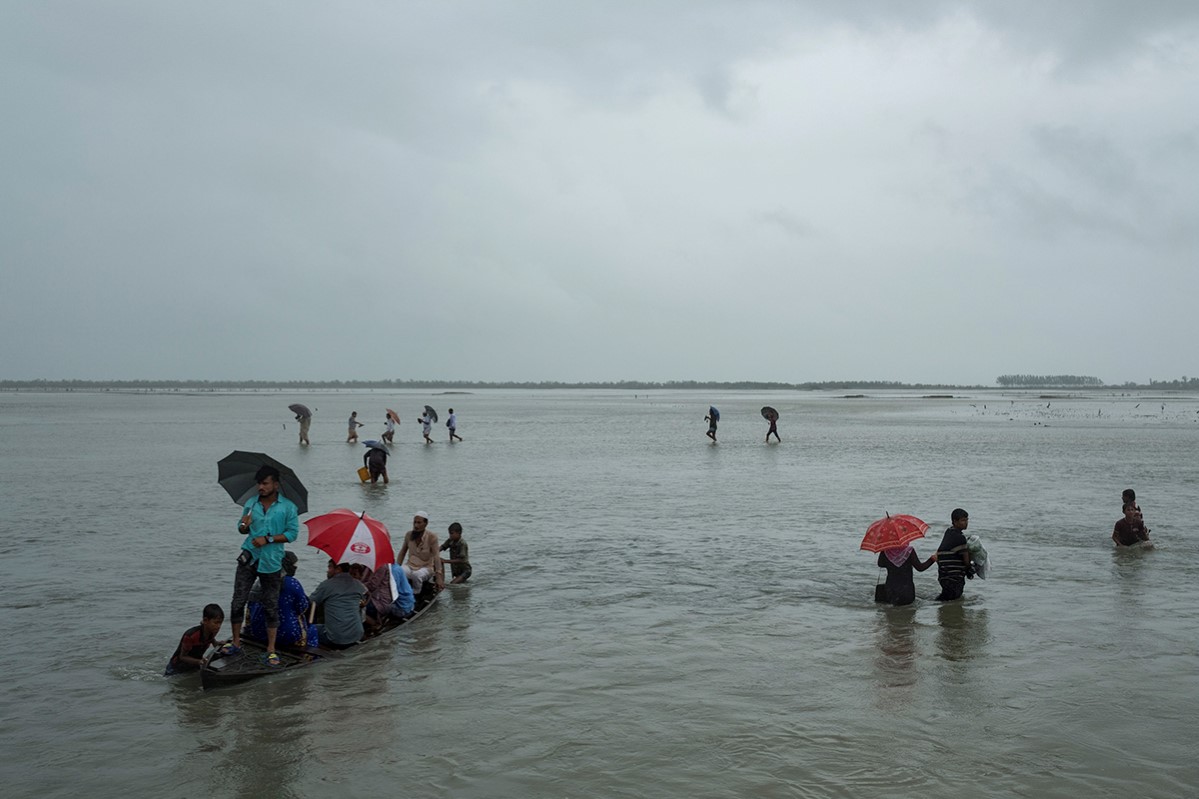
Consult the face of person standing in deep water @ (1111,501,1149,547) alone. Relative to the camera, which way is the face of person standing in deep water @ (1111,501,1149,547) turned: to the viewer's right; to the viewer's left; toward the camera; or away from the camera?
toward the camera

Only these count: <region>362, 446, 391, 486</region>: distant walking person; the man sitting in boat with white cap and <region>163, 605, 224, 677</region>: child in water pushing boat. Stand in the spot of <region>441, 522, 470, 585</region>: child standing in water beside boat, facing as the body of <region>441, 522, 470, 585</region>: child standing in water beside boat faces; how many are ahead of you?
2

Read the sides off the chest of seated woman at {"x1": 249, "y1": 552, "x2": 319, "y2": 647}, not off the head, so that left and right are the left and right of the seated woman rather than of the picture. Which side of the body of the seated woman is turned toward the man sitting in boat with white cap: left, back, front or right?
front

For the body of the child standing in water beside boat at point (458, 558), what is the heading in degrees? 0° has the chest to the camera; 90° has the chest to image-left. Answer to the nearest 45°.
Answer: approximately 45°

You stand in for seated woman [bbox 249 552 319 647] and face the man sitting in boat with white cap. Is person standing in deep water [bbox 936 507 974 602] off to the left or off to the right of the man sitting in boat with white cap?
right

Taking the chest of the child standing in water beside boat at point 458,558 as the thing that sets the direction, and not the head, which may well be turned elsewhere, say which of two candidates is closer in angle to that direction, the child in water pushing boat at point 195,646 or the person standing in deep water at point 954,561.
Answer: the child in water pushing boat

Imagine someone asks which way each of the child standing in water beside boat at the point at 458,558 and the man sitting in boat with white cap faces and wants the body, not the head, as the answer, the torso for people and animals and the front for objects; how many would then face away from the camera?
0

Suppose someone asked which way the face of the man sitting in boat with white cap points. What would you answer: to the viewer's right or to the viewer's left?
to the viewer's left

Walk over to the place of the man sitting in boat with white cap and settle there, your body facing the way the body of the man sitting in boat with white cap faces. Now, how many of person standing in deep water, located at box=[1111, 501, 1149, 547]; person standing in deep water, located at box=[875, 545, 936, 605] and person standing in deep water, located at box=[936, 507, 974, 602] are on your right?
0

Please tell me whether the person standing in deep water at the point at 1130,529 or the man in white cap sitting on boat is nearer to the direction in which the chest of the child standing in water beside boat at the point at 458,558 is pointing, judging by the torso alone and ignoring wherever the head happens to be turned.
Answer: the man in white cap sitting on boat

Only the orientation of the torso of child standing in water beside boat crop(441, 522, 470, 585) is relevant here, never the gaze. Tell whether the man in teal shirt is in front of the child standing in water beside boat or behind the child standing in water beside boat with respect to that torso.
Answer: in front
